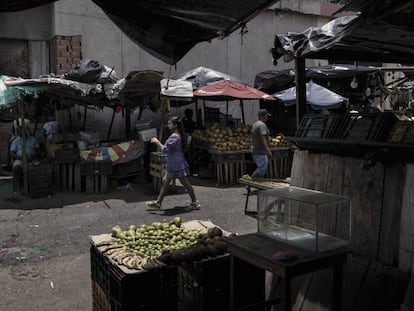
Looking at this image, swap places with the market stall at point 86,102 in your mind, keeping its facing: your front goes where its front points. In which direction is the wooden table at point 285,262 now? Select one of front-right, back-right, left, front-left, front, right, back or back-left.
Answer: front

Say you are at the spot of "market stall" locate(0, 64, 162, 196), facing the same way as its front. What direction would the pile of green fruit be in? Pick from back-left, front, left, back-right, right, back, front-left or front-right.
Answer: front

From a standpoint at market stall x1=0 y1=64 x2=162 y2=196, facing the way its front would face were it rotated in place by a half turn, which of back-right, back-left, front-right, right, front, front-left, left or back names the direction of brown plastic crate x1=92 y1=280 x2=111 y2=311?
back

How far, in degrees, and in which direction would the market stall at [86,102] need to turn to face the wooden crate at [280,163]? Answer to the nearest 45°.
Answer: approximately 90° to its left

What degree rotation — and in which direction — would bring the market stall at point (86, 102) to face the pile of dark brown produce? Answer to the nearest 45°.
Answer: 0° — it already faces it

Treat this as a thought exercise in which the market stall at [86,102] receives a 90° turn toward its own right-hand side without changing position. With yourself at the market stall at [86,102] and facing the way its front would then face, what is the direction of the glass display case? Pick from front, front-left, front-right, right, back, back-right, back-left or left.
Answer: left

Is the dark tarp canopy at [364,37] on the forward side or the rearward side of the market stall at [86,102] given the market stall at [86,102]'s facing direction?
on the forward side

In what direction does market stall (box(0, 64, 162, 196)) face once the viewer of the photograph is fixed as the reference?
facing the viewer

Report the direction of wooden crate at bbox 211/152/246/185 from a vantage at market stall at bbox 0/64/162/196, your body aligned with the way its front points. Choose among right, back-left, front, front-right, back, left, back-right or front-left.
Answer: left

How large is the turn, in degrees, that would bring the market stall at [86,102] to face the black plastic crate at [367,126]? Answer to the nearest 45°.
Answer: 0° — it already faces it

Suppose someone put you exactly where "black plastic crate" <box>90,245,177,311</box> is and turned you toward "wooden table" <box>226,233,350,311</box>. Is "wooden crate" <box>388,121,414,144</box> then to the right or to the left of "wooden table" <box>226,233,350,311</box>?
left

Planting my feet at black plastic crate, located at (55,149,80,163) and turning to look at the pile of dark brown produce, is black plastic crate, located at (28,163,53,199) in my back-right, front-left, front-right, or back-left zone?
front-right

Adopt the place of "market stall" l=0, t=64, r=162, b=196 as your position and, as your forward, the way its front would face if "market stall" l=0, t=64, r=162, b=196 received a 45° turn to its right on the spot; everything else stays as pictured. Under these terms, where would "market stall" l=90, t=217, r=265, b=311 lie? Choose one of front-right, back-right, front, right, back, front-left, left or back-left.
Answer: front-left
